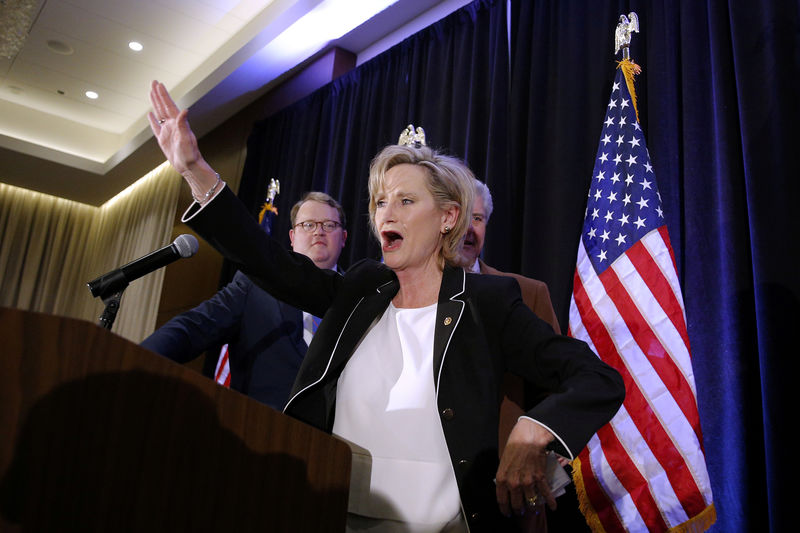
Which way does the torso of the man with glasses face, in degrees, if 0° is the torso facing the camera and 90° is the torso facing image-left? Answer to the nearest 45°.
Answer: approximately 0°

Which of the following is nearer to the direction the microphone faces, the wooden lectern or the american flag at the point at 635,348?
the american flag

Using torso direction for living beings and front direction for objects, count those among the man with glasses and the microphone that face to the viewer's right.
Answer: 1

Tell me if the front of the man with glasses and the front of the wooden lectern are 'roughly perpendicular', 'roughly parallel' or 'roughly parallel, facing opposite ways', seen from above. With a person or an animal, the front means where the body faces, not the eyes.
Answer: roughly perpendicular

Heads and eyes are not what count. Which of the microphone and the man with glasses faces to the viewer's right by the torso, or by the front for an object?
the microphone

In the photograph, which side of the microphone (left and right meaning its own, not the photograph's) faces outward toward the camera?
right

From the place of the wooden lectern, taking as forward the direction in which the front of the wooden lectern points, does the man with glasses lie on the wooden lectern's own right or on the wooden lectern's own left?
on the wooden lectern's own right

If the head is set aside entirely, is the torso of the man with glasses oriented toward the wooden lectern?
yes
